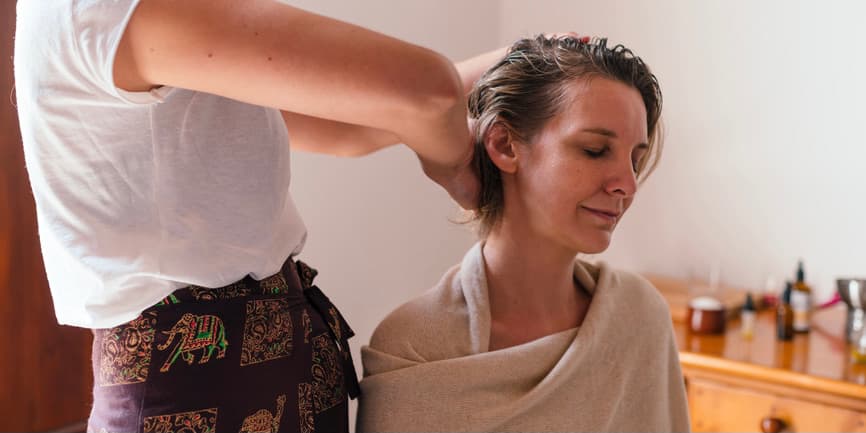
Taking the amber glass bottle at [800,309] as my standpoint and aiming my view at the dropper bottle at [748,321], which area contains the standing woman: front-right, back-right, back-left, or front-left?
front-left

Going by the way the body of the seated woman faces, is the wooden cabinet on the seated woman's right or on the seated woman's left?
on the seated woman's left

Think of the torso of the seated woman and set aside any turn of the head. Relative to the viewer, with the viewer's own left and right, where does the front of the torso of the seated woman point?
facing the viewer and to the right of the viewer

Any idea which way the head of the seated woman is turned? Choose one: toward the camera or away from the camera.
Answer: toward the camera

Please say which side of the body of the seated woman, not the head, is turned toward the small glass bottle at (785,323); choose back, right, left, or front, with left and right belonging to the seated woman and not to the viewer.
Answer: left

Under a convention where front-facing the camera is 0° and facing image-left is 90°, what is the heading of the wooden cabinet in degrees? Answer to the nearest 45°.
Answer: approximately 45°

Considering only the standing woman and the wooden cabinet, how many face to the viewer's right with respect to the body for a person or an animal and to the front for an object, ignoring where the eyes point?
1

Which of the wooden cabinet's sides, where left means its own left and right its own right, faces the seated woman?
front

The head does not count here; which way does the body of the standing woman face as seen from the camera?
to the viewer's right

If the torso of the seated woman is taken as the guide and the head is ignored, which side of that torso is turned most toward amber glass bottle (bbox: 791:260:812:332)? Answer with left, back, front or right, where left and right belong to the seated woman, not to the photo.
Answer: left

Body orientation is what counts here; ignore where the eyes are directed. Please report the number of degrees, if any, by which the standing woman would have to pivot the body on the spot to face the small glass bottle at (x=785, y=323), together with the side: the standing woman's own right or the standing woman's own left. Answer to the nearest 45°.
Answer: approximately 45° to the standing woman's own left

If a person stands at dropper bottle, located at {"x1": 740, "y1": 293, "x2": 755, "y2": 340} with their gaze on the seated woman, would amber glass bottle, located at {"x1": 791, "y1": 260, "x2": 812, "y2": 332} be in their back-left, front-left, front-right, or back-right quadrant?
back-left
